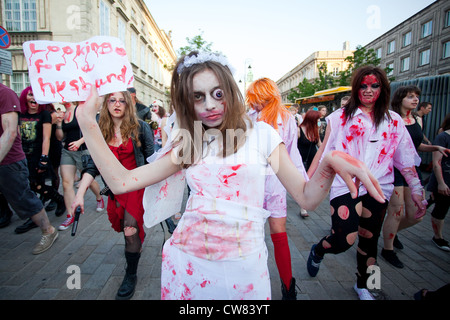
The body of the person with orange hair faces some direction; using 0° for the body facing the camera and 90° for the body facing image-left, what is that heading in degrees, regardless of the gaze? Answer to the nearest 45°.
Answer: approximately 45°

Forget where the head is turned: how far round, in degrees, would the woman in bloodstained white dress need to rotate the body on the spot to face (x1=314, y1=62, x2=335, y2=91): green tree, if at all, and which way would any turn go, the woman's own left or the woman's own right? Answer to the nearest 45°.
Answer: approximately 180°

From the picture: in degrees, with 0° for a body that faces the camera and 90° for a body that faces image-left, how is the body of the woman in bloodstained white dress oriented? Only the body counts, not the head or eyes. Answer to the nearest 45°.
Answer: approximately 0°

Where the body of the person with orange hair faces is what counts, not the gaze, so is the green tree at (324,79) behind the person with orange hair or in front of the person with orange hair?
behind

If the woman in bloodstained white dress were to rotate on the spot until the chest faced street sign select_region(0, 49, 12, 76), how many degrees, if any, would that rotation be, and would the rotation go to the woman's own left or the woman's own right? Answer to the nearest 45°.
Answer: approximately 135° to the woman's own right
